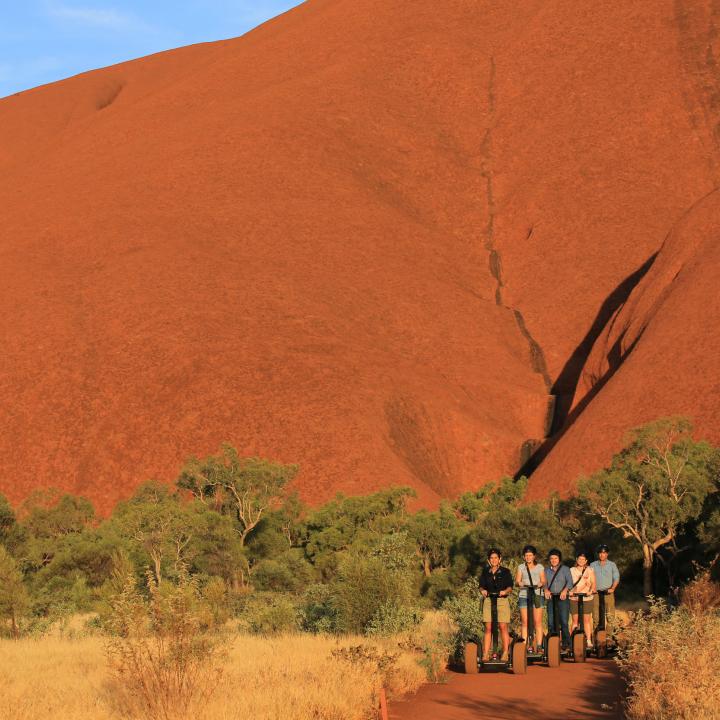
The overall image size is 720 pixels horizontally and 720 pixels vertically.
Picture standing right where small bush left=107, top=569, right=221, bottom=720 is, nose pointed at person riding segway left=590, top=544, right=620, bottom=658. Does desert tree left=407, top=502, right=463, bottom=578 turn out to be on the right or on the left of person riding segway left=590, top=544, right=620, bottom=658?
left

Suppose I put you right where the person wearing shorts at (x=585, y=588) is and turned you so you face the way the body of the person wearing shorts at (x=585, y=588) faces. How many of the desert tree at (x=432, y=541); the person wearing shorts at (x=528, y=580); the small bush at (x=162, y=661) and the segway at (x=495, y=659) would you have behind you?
1

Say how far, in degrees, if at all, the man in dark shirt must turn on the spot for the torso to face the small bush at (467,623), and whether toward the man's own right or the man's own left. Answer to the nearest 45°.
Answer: approximately 180°

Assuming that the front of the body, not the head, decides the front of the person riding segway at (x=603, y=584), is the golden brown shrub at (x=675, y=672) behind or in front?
in front

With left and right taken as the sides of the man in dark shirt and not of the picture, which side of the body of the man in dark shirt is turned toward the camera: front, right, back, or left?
front

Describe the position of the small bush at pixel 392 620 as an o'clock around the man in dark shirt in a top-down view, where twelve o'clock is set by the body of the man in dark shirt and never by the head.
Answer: The small bush is roughly at 5 o'clock from the man in dark shirt.

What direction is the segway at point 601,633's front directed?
toward the camera

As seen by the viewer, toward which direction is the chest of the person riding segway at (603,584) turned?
toward the camera
